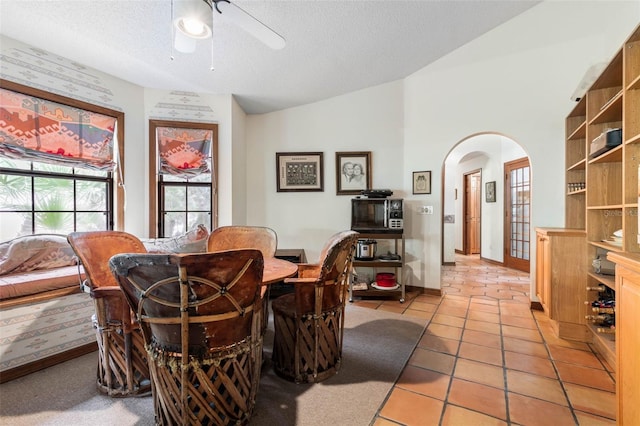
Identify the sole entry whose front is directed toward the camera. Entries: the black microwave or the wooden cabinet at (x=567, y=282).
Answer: the black microwave

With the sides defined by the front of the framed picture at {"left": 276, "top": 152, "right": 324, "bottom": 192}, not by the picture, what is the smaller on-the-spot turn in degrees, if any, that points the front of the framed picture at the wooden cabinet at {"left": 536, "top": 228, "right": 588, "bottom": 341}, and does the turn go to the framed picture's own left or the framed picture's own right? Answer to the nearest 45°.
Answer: approximately 45° to the framed picture's own left

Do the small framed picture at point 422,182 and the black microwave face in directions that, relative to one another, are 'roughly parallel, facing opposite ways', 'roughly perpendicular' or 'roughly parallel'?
roughly parallel

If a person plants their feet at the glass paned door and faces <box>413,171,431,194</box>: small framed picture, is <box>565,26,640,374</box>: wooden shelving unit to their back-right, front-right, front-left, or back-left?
front-left

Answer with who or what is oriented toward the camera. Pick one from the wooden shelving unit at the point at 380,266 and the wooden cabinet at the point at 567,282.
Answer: the wooden shelving unit

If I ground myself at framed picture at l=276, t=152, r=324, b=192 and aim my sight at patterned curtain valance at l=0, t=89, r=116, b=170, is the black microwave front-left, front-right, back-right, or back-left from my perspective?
back-left

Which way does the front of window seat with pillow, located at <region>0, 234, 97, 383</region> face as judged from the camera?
facing the viewer and to the right of the viewer

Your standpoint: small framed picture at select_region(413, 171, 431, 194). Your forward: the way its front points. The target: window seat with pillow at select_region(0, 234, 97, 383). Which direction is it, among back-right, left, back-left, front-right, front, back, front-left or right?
front-right

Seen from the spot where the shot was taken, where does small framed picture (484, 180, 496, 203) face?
facing the viewer and to the left of the viewer

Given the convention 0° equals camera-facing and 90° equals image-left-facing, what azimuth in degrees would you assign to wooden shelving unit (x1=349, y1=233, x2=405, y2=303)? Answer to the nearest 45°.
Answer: approximately 0°

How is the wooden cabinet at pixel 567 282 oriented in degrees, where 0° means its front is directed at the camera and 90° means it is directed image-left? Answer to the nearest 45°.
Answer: approximately 90°

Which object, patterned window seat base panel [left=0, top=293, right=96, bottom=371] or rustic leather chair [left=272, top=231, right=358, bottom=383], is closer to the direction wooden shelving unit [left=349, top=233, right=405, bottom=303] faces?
the rustic leather chair

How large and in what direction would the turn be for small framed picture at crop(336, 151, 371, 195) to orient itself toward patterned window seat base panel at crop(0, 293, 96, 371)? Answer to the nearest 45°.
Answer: approximately 45° to its right

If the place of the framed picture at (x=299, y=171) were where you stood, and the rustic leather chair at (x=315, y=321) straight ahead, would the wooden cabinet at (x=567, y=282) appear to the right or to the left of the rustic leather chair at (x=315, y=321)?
left

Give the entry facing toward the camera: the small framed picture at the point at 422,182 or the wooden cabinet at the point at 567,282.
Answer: the small framed picture

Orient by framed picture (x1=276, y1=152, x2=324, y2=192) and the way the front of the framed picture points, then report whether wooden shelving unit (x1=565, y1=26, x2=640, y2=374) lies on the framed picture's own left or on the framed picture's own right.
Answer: on the framed picture's own left

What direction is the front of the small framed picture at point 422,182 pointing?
toward the camera

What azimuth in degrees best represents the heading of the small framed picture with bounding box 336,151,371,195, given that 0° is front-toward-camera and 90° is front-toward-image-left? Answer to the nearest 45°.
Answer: approximately 0°

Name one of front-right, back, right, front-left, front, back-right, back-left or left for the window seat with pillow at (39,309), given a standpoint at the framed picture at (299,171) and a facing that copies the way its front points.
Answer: front-right

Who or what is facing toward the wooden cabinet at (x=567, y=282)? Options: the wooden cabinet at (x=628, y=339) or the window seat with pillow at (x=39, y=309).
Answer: the window seat with pillow
